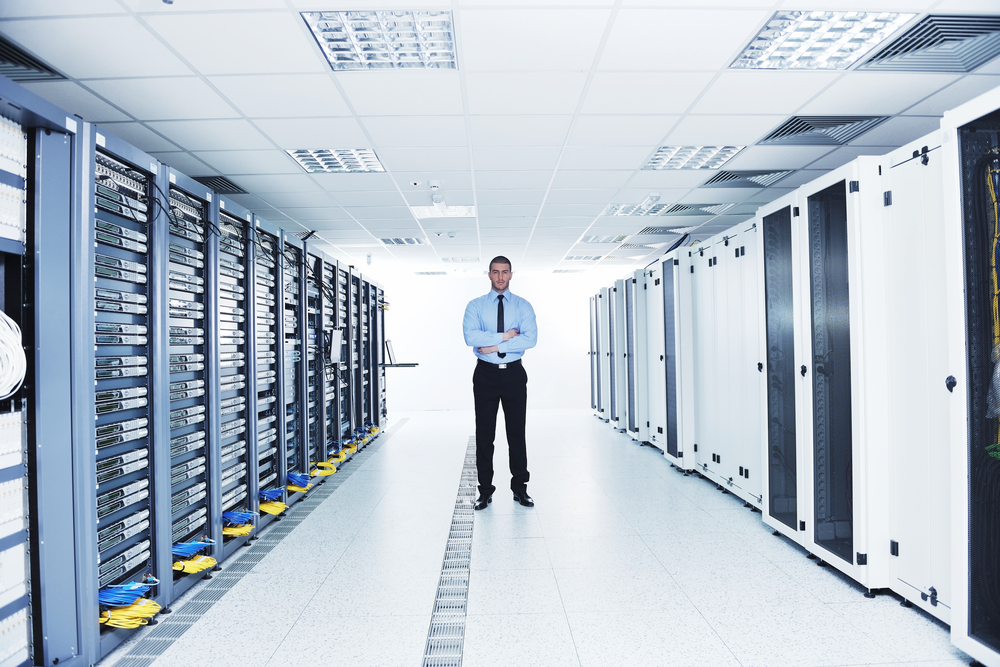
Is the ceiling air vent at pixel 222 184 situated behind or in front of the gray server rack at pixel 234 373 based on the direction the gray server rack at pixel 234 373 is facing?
behind

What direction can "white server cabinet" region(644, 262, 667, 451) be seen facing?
to the viewer's left

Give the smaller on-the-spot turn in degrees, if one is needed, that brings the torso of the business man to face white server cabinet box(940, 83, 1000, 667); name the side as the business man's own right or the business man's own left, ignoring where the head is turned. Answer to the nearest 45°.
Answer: approximately 45° to the business man's own left

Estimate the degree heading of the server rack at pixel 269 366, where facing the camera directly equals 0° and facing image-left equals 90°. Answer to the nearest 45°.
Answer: approximately 315°

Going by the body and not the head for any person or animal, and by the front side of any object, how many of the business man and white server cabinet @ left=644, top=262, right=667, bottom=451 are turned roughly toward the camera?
1

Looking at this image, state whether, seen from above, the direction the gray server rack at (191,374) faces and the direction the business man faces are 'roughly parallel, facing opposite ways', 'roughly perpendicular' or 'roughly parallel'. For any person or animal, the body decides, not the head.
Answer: roughly perpendicular

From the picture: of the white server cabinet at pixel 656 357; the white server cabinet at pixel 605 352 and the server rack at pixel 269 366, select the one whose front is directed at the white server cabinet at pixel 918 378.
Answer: the server rack
